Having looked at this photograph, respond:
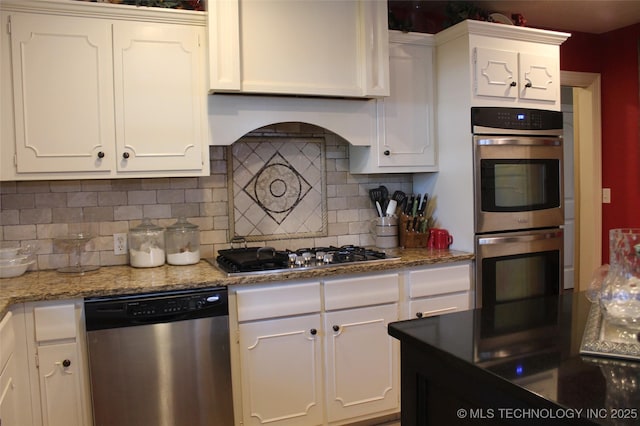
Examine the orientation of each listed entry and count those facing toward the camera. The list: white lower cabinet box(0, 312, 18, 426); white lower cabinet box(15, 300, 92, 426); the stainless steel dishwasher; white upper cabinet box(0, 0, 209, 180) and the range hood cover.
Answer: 4

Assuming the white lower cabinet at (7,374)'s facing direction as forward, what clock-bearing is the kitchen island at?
The kitchen island is roughly at 2 o'clock from the white lower cabinet.

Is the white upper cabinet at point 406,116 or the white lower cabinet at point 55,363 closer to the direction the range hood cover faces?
the white lower cabinet

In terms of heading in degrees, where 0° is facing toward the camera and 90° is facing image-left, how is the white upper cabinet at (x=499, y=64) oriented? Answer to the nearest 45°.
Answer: approximately 315°

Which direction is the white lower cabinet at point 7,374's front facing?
to the viewer's right

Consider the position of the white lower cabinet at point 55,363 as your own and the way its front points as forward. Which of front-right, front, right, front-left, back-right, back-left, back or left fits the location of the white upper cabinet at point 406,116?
left

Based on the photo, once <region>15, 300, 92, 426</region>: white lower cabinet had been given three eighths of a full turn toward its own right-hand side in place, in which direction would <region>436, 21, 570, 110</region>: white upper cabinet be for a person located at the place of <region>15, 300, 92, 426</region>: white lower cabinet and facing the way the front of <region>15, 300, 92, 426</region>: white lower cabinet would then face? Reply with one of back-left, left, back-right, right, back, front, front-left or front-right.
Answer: back-right

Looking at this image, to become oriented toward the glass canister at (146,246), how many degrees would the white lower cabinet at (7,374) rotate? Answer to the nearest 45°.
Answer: approximately 45° to its left

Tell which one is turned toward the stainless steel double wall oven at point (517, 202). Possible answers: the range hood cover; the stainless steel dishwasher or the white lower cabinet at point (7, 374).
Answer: the white lower cabinet

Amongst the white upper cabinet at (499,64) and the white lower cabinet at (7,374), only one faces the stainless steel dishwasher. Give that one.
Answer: the white lower cabinet
